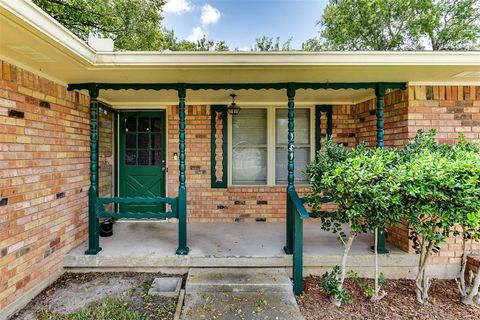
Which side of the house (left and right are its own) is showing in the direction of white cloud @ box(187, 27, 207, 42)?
back

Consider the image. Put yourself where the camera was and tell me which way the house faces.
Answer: facing the viewer

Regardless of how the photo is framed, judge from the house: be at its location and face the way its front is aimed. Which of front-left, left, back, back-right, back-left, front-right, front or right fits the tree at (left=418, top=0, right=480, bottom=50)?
back-left

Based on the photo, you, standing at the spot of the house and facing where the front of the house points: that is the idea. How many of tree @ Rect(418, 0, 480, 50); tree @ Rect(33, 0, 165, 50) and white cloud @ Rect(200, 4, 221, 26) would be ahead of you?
0

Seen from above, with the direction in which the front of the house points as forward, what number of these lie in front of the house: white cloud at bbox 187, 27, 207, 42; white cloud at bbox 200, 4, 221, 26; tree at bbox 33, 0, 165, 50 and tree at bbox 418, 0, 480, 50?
0

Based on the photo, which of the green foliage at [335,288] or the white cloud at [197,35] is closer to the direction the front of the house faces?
the green foliage

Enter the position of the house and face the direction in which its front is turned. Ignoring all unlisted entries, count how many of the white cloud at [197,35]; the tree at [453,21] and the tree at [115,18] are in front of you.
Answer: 0

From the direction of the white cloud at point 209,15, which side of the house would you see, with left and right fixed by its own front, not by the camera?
back

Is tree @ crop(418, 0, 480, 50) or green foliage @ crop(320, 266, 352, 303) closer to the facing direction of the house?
the green foliage

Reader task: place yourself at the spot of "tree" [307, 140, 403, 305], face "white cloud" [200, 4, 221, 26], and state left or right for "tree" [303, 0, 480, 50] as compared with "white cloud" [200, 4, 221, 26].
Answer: right

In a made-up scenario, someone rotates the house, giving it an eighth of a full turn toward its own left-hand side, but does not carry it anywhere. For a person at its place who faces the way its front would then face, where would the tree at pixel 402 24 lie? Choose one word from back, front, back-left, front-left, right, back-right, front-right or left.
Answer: left

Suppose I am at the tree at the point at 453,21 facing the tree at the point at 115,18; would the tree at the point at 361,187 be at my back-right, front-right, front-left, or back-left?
front-left

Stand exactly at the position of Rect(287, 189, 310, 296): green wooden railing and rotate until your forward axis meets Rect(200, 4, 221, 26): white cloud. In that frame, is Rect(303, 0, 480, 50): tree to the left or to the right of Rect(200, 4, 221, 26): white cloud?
right

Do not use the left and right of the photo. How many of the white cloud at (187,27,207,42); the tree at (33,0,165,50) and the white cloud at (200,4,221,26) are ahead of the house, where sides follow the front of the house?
0
